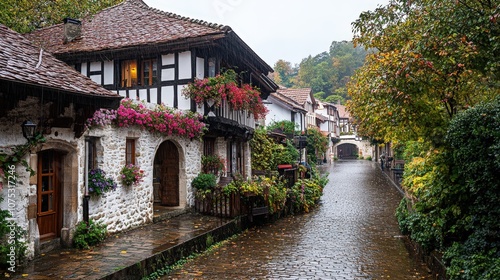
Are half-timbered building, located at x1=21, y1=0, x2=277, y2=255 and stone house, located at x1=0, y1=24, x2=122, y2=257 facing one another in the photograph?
no

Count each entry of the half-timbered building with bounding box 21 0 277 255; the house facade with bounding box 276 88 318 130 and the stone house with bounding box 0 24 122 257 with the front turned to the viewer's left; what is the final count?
0

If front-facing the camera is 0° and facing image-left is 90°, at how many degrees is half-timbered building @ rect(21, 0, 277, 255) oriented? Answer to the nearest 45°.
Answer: approximately 315°

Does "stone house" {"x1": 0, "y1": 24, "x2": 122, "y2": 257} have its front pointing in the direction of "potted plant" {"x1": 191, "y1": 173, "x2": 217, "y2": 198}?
no

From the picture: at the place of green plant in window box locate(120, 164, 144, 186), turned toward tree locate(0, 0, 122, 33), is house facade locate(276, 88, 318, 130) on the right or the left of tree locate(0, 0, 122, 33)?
right

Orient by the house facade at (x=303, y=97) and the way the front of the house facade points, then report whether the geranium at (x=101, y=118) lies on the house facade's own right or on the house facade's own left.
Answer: on the house facade's own right

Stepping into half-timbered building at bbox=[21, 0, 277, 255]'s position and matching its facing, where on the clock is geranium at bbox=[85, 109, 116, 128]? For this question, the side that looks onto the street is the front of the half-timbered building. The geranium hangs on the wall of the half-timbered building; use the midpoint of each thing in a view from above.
The geranium is roughly at 2 o'clock from the half-timbered building.

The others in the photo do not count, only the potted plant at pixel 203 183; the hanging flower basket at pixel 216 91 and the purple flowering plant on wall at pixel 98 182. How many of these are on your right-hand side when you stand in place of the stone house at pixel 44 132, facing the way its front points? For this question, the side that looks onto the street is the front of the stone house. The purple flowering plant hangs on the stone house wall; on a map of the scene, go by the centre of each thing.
0

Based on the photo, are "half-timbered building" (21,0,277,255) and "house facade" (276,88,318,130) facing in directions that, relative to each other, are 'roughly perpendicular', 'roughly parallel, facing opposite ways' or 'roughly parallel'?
roughly parallel

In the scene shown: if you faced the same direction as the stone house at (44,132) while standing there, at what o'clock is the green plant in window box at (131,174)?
The green plant in window box is roughly at 9 o'clock from the stone house.

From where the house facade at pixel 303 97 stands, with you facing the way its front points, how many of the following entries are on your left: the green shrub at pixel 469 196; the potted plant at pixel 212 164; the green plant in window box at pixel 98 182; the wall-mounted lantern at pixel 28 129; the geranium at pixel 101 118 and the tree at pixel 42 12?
0

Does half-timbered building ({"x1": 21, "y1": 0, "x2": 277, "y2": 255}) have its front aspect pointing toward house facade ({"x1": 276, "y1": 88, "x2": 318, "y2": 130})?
no

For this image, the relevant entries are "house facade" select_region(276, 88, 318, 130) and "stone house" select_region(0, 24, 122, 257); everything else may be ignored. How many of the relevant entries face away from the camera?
0

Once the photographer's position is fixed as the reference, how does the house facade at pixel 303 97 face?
facing the viewer and to the right of the viewer

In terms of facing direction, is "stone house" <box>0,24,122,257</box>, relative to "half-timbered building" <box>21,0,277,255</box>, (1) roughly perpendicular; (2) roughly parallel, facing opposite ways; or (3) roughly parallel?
roughly parallel
